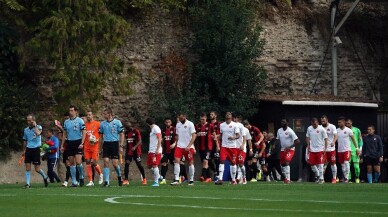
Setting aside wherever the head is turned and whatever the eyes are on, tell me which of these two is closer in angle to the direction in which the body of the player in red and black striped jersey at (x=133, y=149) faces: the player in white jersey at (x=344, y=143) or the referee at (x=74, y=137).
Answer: the referee

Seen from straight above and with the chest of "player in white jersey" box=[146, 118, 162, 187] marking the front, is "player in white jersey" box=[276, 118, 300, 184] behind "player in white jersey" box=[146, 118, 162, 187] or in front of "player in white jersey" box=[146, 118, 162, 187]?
behind

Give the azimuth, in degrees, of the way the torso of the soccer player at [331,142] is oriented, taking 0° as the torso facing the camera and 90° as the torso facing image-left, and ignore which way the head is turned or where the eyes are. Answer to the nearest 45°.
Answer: approximately 45°

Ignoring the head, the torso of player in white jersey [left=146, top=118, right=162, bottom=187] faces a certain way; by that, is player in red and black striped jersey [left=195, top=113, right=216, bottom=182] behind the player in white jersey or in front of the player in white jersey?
behind

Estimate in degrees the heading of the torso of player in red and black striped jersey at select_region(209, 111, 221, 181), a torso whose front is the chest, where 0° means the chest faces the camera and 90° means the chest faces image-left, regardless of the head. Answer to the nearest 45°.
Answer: approximately 45°
